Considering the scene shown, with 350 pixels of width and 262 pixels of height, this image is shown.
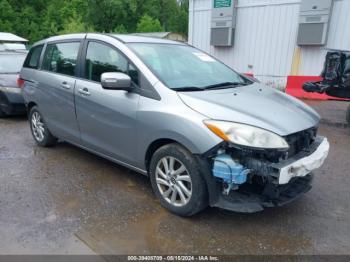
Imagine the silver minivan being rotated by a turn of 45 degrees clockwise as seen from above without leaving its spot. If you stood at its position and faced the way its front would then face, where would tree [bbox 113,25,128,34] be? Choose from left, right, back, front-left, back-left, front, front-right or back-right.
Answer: back

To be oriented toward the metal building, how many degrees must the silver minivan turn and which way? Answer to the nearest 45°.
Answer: approximately 135° to its left

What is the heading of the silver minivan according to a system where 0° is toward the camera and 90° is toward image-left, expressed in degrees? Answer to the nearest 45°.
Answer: approximately 315°
